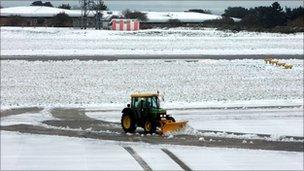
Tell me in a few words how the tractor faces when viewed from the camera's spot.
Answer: facing the viewer and to the right of the viewer
